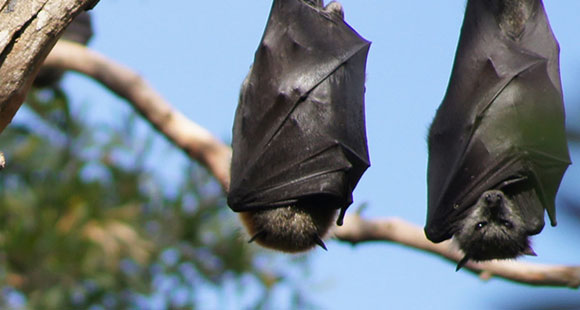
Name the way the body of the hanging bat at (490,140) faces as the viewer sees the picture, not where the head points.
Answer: toward the camera

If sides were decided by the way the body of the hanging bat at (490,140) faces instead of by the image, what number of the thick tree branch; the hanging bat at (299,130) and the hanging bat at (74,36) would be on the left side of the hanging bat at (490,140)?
0

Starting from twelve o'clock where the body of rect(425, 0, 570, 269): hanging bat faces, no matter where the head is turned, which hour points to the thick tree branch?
The thick tree branch is roughly at 2 o'clock from the hanging bat.

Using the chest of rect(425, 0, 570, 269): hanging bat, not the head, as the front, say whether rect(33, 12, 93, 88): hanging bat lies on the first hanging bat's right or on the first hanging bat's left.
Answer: on the first hanging bat's right
